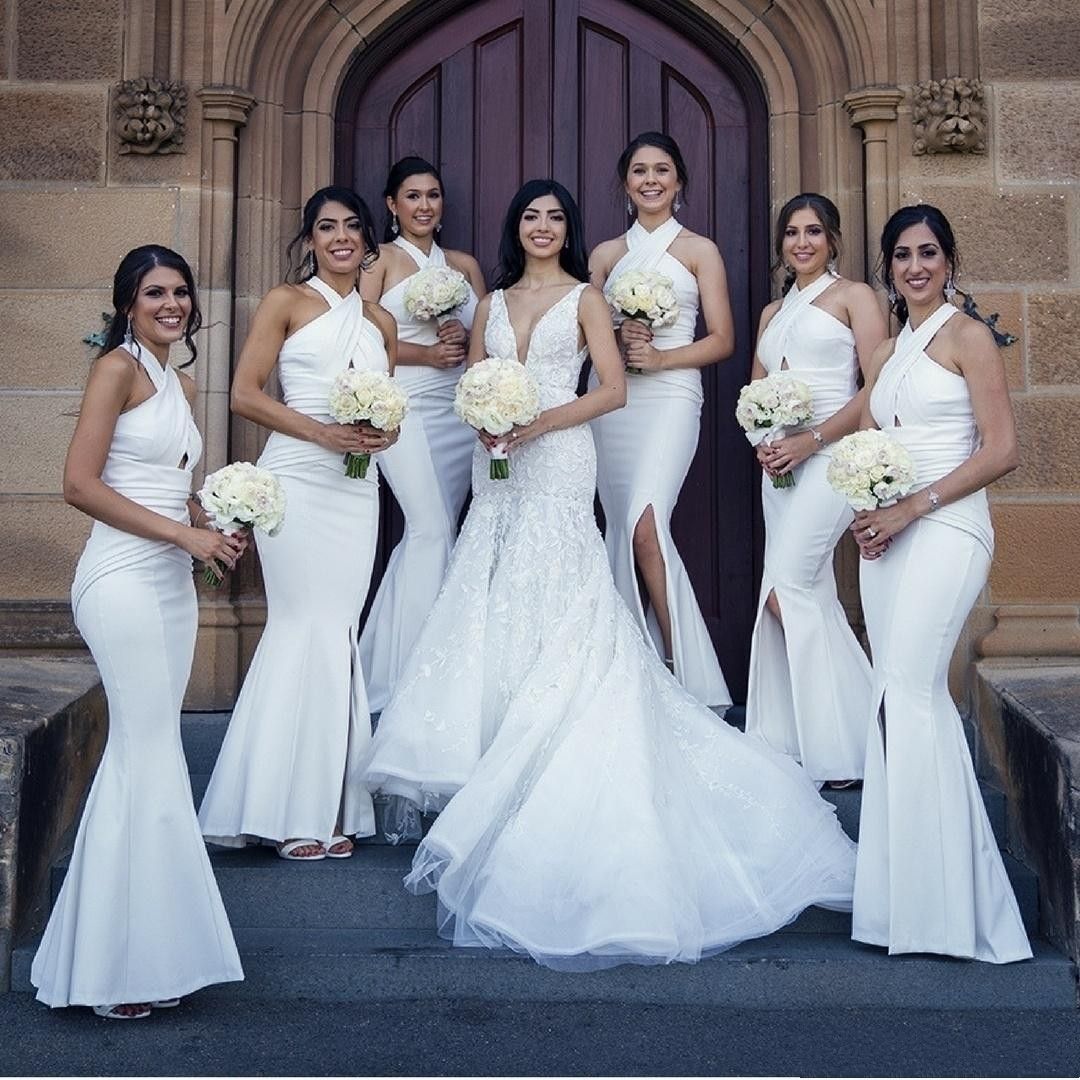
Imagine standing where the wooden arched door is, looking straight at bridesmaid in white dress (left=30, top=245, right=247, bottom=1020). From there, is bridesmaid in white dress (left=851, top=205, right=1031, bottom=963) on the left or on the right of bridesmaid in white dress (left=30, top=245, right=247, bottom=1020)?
left

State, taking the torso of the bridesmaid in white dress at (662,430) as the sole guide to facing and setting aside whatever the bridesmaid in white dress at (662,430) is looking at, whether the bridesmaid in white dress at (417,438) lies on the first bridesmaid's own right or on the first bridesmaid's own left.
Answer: on the first bridesmaid's own right

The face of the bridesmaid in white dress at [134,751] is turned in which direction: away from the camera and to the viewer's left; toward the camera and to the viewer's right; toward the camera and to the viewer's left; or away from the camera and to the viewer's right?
toward the camera and to the viewer's right

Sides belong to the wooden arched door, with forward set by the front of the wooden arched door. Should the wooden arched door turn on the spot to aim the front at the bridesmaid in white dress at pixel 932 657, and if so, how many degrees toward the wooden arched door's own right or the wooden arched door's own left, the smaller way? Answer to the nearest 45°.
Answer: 0° — it already faces them

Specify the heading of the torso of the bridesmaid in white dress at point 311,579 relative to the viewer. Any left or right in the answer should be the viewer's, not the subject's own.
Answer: facing the viewer and to the right of the viewer

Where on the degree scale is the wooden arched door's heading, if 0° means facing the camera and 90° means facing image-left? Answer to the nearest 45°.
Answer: approximately 0°

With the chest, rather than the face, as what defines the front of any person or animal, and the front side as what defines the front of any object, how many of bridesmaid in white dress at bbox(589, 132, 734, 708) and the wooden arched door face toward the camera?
2

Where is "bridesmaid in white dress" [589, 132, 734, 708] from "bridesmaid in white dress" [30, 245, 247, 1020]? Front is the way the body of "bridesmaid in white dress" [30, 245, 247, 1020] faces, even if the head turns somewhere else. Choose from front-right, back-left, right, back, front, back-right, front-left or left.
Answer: left

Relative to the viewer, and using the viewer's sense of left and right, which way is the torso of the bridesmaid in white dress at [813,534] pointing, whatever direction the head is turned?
facing the viewer and to the left of the viewer

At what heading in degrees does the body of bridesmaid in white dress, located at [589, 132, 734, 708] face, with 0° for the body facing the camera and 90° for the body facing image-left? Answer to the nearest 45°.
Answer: approximately 0°

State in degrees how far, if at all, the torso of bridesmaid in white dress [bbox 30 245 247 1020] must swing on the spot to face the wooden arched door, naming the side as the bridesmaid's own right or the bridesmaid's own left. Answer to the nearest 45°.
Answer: approximately 90° to the bridesmaid's own left

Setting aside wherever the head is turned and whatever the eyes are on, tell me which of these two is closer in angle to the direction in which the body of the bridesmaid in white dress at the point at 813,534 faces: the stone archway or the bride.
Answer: the bride
